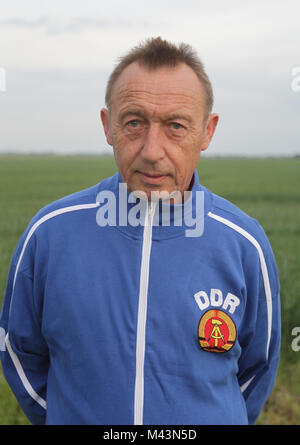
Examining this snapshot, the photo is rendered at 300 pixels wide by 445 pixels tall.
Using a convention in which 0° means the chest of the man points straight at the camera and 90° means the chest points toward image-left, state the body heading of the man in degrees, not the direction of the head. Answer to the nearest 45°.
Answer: approximately 0°
